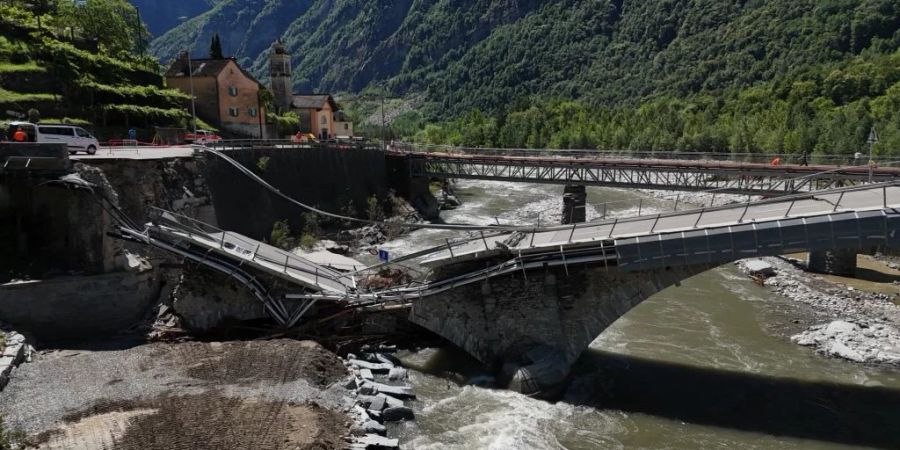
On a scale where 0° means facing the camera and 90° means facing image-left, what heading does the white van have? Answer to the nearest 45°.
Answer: approximately 270°

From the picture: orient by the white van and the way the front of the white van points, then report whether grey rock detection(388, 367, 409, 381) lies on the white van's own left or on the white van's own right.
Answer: on the white van's own right

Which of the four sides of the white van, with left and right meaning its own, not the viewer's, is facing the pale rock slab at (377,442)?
right

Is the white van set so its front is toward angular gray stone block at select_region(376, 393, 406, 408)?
no

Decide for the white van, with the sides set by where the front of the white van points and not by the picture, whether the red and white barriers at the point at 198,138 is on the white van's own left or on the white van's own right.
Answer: on the white van's own left

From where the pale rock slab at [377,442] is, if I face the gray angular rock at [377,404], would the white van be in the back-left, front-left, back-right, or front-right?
front-left

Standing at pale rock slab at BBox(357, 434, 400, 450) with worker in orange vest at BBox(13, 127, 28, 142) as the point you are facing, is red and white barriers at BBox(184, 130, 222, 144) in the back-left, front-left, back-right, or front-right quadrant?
front-right
